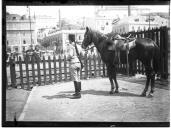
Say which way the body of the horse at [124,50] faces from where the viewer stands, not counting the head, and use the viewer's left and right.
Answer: facing to the left of the viewer

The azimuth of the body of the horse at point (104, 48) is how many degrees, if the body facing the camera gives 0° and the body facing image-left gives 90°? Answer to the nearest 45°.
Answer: approximately 90°
